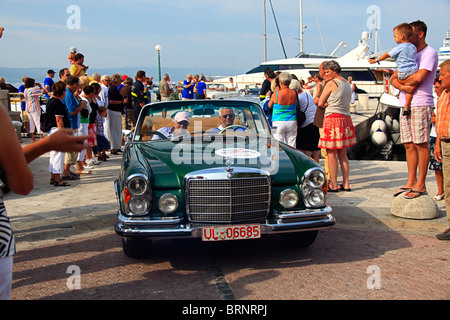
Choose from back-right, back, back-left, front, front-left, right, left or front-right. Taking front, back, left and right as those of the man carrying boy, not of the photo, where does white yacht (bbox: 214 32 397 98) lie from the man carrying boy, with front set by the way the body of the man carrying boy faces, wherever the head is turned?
right

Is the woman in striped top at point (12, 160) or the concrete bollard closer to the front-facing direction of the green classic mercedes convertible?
the woman in striped top

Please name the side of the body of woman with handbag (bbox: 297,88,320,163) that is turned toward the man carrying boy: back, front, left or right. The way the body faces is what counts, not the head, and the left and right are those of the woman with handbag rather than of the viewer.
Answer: back

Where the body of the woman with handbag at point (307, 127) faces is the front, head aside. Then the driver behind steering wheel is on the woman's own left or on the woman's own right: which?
on the woman's own left

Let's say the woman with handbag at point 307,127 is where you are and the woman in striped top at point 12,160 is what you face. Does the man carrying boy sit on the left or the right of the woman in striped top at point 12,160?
left

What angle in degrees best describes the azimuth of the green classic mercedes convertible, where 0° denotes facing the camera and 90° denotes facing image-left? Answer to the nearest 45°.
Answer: approximately 0°
